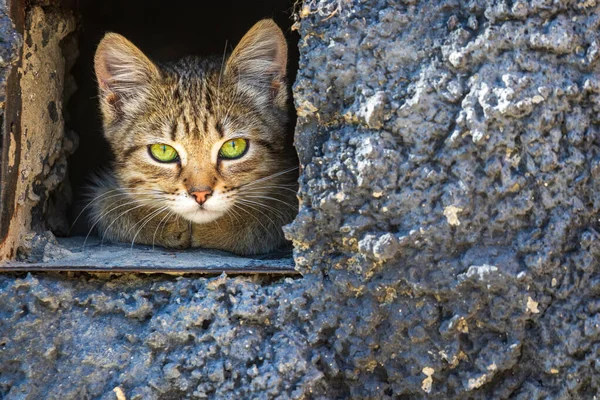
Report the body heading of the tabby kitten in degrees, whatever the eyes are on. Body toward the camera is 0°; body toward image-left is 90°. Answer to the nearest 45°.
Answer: approximately 0°
